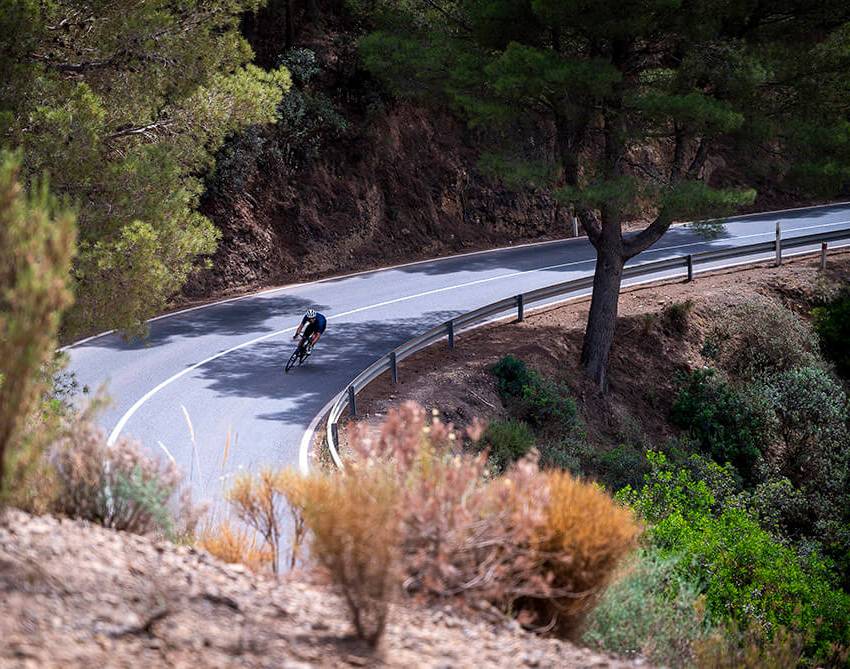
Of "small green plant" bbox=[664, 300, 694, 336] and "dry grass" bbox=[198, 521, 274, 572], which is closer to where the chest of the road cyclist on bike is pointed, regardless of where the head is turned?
the dry grass

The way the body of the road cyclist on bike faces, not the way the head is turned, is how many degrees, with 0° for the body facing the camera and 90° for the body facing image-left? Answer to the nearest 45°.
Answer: approximately 45°

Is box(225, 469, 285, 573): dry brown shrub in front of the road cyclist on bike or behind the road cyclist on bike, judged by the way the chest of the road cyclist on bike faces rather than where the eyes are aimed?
in front

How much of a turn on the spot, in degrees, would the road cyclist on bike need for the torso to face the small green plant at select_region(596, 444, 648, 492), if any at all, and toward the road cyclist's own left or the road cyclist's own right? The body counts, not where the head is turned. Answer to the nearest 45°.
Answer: approximately 135° to the road cyclist's own left

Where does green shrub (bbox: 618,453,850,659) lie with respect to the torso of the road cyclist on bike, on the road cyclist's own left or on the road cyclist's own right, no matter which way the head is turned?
on the road cyclist's own left

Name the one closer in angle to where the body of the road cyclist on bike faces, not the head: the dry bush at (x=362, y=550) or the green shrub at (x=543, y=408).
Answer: the dry bush

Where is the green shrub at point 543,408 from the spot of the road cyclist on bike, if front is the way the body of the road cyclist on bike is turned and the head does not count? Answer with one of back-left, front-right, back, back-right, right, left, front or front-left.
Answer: back-left

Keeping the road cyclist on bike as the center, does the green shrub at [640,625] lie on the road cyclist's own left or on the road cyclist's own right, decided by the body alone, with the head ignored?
on the road cyclist's own left

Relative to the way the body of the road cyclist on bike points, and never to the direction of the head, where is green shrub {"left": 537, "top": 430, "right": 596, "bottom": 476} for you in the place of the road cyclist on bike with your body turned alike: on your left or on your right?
on your left

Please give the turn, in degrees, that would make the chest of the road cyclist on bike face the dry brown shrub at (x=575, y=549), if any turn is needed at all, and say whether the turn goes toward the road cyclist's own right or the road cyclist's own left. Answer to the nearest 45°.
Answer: approximately 45° to the road cyclist's own left

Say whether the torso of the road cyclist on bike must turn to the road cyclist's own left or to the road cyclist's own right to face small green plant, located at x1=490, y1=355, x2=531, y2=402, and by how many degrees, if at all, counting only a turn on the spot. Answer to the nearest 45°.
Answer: approximately 135° to the road cyclist's own left
